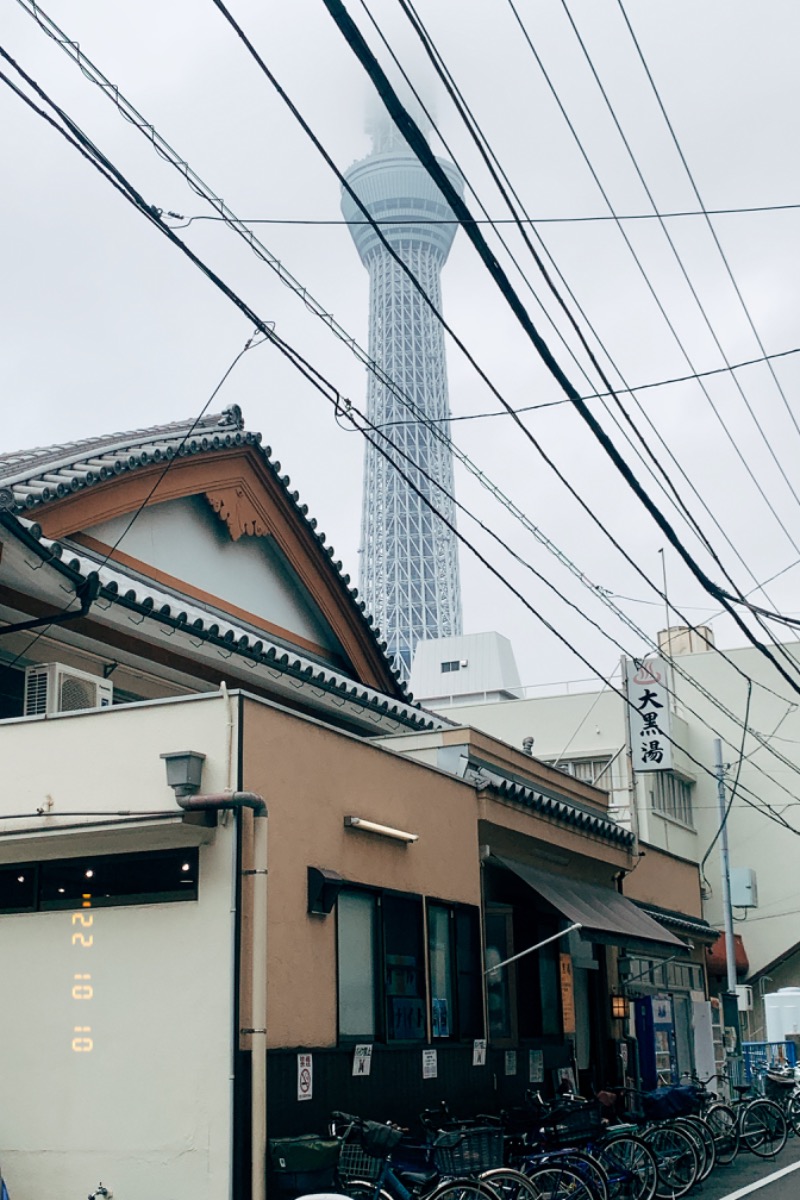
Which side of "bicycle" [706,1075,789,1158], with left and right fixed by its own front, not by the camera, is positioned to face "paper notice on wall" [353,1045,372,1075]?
left

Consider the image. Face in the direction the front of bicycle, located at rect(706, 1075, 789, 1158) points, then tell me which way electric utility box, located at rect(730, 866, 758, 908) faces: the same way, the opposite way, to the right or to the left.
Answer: to the left

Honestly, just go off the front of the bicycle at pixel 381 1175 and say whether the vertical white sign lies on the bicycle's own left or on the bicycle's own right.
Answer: on the bicycle's own right

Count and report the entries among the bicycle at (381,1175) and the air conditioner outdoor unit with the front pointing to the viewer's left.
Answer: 1

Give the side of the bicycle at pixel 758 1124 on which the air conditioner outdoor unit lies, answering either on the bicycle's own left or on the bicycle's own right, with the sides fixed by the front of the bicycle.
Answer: on the bicycle's own left

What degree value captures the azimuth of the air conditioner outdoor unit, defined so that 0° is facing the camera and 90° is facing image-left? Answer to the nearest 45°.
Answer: approximately 315°

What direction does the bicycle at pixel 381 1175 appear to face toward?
to the viewer's left

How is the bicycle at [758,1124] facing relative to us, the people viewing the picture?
facing away from the viewer and to the left of the viewer

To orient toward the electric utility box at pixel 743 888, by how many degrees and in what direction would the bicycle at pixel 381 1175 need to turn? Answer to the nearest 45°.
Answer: approximately 90° to its right

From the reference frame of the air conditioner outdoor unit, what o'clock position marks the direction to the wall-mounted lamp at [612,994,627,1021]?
The wall-mounted lamp is roughly at 9 o'clock from the air conditioner outdoor unit.
